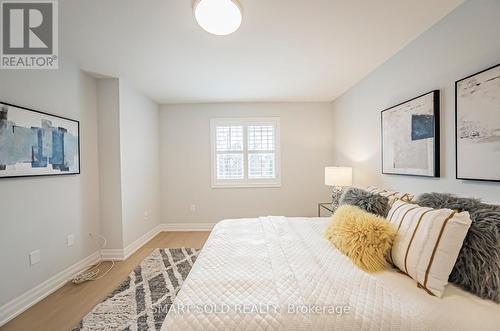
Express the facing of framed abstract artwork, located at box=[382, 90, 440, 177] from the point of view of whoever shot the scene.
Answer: facing the viewer and to the left of the viewer

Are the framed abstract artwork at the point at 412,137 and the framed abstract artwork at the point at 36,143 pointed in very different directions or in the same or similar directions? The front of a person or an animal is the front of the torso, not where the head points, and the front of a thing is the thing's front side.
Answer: very different directions

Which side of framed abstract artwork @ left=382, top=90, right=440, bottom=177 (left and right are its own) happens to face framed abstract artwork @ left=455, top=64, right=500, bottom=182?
left

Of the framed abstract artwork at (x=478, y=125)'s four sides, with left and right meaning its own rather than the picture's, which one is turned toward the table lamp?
right

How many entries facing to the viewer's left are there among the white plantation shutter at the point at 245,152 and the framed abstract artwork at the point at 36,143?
0

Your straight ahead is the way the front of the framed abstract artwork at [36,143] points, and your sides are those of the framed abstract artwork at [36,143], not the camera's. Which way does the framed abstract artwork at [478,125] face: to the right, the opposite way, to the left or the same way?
the opposite way

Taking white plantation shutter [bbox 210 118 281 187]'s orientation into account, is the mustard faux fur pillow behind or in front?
in front

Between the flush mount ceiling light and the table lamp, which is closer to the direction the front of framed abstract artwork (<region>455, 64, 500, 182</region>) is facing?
the flush mount ceiling light

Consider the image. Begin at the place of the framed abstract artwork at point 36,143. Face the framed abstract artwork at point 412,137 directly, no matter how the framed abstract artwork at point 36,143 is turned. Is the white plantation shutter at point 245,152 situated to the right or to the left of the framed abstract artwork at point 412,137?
left

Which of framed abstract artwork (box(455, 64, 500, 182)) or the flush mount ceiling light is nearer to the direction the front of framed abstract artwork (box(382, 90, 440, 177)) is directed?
the flush mount ceiling light

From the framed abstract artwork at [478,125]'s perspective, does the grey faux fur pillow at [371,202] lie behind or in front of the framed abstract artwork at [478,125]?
in front

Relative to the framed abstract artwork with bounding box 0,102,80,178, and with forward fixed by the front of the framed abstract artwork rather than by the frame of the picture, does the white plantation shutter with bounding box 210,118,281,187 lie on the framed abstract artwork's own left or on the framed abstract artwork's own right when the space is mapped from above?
on the framed abstract artwork's own left

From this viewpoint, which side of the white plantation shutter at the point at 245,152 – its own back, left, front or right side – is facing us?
front

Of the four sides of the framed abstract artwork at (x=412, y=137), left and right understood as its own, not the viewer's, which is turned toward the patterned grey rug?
front

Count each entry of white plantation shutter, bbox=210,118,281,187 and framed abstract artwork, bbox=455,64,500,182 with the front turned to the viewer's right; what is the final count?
0

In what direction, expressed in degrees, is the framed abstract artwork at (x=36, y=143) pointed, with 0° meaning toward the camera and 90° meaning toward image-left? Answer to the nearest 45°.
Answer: approximately 315°
